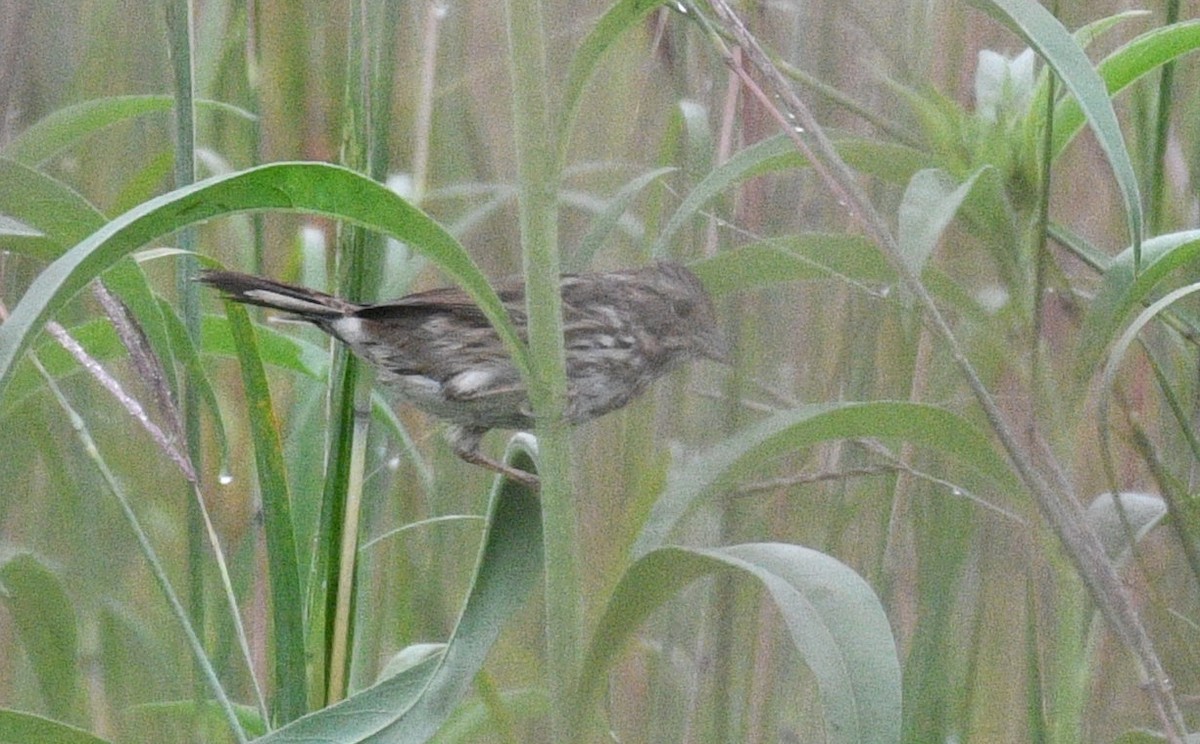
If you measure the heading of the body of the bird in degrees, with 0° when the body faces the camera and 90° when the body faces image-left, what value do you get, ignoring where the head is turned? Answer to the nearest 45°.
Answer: approximately 270°
